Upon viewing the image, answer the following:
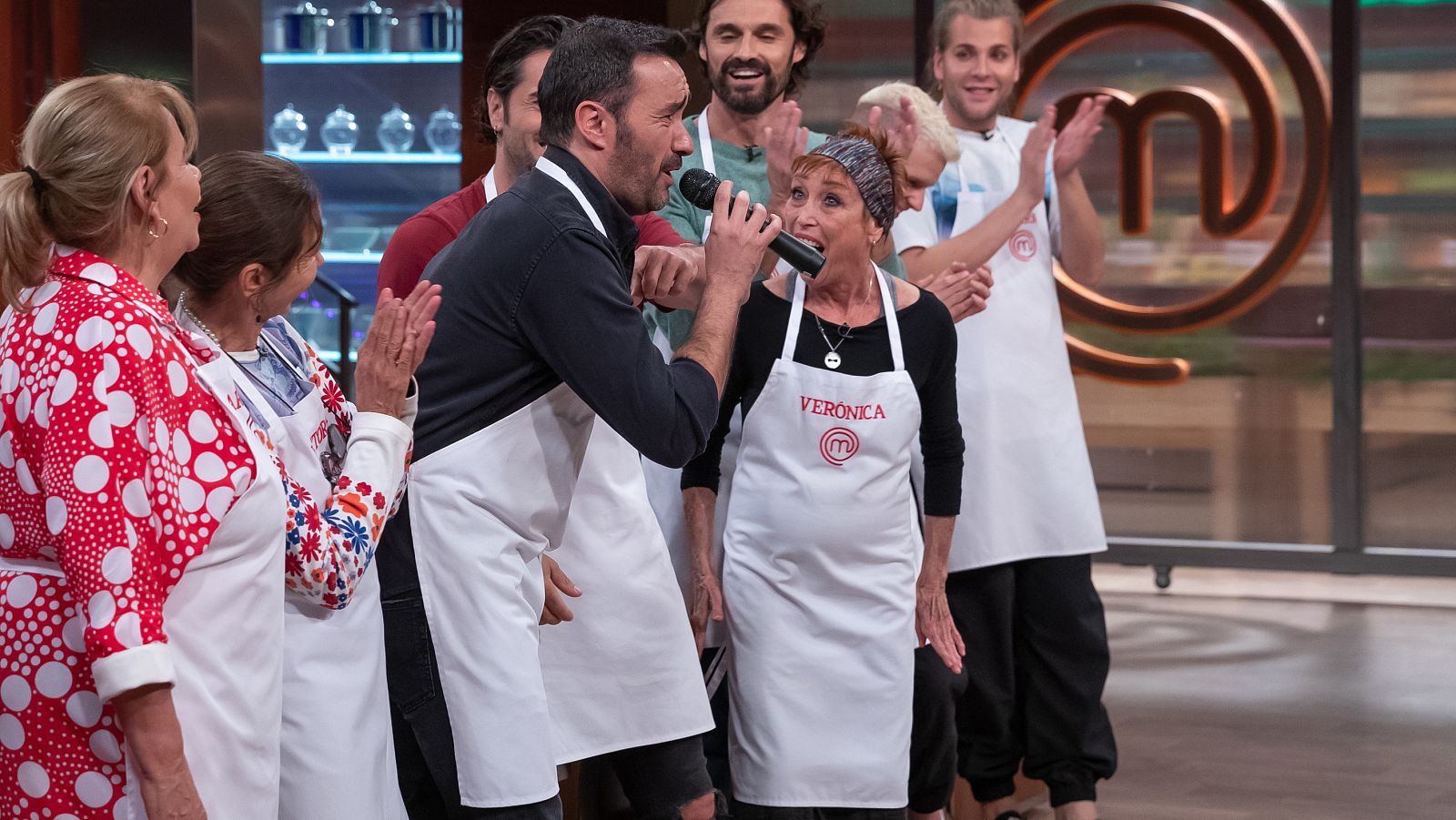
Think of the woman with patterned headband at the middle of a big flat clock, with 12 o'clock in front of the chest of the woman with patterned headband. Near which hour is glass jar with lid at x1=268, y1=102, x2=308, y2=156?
The glass jar with lid is roughly at 5 o'clock from the woman with patterned headband.

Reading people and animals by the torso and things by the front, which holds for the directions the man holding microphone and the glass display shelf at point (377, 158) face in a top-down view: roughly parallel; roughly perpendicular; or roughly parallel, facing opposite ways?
roughly perpendicular

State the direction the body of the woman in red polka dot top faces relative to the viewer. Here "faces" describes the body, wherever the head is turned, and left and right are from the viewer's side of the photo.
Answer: facing to the right of the viewer

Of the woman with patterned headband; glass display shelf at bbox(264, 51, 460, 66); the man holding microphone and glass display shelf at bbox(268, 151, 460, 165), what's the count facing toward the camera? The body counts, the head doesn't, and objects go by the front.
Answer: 3

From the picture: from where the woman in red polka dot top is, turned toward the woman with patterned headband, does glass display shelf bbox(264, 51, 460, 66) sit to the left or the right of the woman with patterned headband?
left

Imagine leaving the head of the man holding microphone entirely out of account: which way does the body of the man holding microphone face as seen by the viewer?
to the viewer's right
